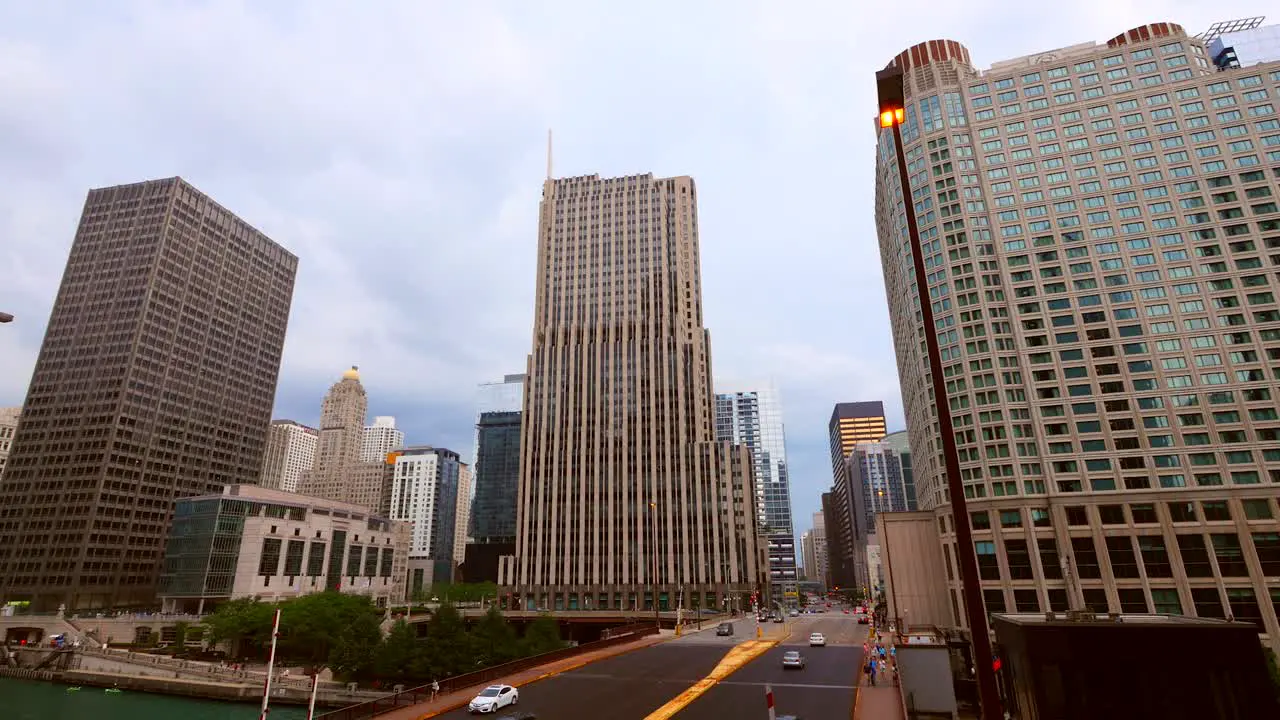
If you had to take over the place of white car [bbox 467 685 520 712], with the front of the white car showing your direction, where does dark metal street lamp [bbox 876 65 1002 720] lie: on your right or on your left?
on your left

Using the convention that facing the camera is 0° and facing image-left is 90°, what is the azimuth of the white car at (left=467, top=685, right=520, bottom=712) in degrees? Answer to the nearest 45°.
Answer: approximately 45°
